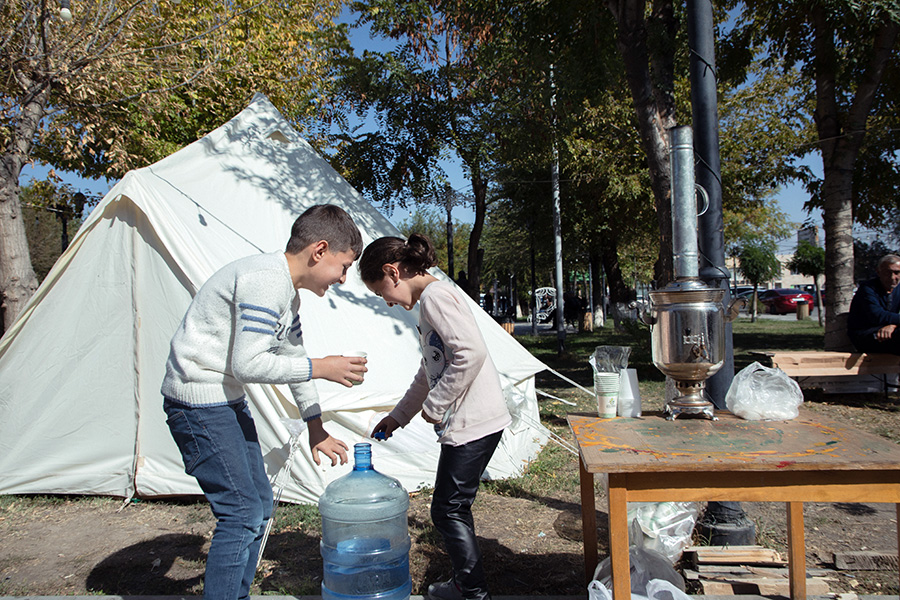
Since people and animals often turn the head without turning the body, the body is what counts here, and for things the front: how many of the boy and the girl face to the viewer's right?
1

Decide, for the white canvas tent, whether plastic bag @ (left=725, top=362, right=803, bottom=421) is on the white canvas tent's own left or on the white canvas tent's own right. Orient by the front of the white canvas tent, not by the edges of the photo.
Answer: on the white canvas tent's own left

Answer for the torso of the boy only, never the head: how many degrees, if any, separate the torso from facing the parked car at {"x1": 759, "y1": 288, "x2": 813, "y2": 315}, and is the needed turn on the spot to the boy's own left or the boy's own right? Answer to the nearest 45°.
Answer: approximately 45° to the boy's own left

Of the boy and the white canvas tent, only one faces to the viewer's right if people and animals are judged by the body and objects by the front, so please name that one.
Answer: the boy

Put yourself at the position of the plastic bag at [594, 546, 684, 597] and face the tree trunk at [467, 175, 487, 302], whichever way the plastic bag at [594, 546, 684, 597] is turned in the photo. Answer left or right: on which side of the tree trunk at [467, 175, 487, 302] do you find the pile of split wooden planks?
right

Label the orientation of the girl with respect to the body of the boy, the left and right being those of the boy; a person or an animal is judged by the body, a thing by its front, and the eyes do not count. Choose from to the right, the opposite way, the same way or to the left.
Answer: the opposite way

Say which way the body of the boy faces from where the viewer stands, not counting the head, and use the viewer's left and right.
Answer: facing to the right of the viewer

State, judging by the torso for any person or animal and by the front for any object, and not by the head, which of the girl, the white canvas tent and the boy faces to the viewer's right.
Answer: the boy

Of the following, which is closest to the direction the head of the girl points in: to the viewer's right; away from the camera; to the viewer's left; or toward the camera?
to the viewer's left

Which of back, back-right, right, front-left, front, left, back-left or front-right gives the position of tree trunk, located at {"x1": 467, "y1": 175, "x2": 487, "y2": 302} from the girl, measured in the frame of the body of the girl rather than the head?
right

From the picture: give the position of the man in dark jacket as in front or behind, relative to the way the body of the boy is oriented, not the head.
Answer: in front

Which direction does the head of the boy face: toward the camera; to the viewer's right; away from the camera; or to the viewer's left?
to the viewer's right

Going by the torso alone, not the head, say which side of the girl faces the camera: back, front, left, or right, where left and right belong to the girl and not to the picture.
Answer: left

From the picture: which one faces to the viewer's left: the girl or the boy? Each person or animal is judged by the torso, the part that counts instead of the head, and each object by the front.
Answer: the girl

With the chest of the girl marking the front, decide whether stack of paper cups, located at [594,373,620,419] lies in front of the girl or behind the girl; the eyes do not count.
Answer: behind
